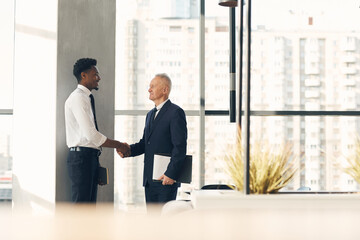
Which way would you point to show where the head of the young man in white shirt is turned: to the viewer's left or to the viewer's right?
to the viewer's right

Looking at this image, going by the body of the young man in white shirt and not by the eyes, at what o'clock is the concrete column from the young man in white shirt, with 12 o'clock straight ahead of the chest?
The concrete column is roughly at 8 o'clock from the young man in white shirt.

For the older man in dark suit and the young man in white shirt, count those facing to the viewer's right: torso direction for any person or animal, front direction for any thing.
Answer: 1

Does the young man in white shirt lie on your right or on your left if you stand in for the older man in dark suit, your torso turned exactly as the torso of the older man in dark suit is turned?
on your right

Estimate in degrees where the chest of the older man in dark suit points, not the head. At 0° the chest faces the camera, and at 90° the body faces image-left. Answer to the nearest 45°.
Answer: approximately 45°

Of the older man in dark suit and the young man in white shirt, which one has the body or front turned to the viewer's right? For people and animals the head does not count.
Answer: the young man in white shirt

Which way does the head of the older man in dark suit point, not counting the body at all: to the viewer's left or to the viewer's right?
to the viewer's left

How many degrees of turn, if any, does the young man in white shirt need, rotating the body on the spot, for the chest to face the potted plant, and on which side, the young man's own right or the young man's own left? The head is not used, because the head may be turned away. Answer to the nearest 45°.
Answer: approximately 45° to the young man's own right

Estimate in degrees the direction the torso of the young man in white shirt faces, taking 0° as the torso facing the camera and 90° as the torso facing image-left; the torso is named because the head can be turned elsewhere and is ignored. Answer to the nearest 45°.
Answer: approximately 270°

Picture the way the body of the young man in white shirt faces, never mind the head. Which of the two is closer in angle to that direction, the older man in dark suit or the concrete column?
the older man in dark suit
